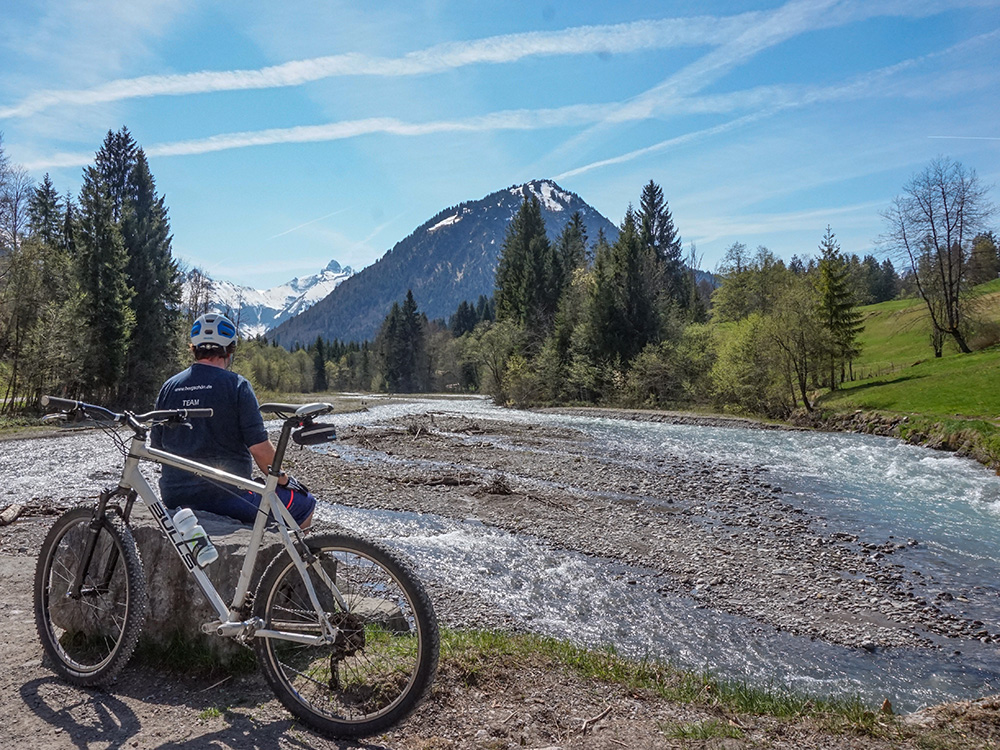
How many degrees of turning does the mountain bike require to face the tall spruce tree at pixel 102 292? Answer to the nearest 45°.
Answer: approximately 45° to its right

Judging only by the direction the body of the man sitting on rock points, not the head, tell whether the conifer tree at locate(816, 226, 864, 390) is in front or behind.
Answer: in front

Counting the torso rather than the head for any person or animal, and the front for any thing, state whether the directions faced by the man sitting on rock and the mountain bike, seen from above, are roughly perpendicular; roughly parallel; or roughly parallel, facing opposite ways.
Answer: roughly perpendicular

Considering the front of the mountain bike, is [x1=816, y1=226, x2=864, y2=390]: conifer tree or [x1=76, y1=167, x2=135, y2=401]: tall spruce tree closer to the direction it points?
the tall spruce tree

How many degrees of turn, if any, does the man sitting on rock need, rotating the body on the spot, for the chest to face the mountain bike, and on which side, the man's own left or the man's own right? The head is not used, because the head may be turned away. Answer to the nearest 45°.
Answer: approximately 135° to the man's own right

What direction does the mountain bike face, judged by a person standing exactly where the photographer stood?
facing away from the viewer and to the left of the viewer

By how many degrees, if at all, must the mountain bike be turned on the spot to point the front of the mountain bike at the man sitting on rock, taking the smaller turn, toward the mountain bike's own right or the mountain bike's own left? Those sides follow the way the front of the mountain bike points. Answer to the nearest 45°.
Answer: approximately 45° to the mountain bike's own right

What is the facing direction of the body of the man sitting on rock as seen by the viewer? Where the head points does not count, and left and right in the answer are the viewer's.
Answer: facing away from the viewer and to the right of the viewer

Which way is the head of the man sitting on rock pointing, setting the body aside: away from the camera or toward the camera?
away from the camera

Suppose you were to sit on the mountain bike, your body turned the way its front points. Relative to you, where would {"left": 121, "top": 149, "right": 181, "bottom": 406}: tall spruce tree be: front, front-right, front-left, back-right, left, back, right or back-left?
front-right

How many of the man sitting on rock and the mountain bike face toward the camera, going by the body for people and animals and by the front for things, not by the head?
0
